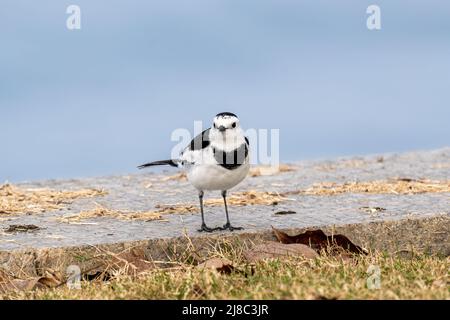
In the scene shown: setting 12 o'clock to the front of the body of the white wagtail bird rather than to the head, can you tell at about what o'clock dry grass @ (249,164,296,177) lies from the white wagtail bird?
The dry grass is roughly at 8 o'clock from the white wagtail bird.

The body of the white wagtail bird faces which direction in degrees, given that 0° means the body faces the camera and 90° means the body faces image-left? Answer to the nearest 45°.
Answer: approximately 315°

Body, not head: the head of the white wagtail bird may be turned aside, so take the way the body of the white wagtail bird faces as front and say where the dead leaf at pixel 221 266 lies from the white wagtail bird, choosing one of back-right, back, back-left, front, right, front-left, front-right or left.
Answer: front-right

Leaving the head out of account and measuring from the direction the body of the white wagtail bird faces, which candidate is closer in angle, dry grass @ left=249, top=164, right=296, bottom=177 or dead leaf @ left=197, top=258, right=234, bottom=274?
the dead leaf

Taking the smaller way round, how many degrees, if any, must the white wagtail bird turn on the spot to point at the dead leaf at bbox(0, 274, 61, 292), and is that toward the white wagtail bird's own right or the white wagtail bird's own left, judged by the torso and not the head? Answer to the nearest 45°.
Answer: approximately 90° to the white wagtail bird's own right

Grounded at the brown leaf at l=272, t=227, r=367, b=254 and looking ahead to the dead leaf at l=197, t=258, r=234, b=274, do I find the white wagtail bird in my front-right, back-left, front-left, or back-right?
front-right

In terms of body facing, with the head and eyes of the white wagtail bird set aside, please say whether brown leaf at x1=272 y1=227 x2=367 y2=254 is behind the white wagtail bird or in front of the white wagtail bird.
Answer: in front

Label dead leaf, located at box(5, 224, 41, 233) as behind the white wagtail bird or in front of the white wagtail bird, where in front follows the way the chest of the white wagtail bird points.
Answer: behind
